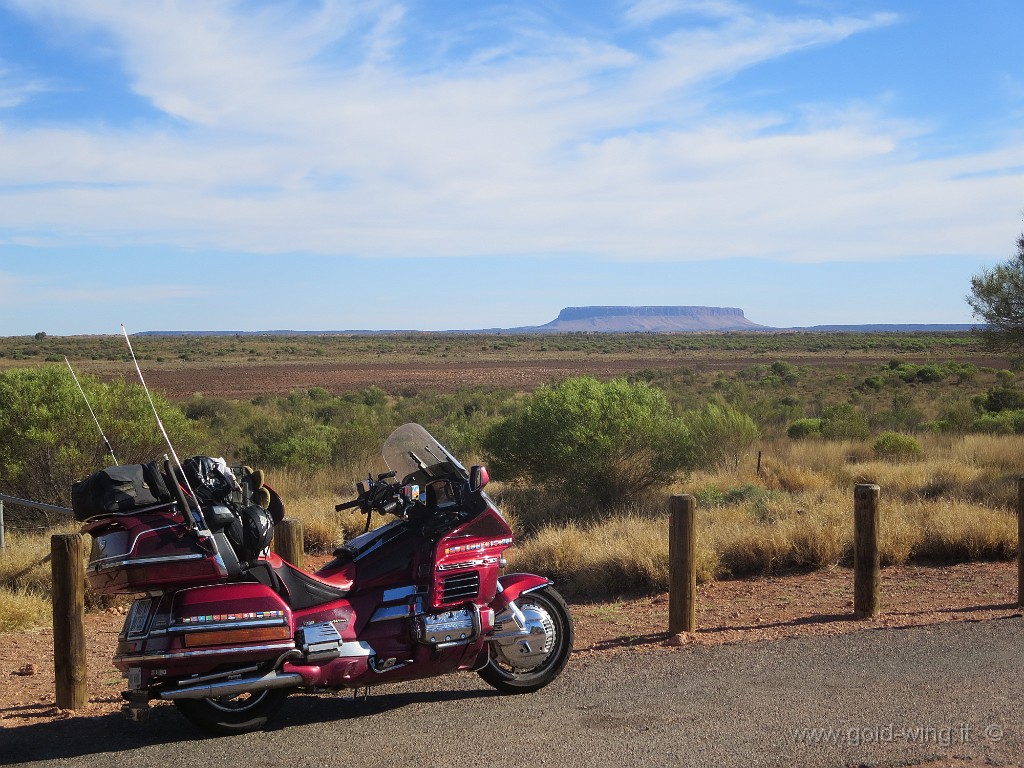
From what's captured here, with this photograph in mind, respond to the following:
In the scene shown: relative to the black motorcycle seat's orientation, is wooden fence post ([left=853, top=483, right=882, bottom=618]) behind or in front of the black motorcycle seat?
in front

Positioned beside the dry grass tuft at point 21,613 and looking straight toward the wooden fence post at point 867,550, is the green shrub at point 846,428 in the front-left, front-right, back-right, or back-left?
front-left

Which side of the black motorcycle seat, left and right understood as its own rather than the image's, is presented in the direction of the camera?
right

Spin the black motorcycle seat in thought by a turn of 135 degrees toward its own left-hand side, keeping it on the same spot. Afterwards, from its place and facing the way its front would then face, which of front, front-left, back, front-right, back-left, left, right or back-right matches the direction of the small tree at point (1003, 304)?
right

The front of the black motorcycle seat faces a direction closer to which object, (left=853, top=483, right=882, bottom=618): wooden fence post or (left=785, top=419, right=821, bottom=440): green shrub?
the wooden fence post

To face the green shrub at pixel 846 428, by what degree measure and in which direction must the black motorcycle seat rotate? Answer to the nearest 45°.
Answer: approximately 45° to its left

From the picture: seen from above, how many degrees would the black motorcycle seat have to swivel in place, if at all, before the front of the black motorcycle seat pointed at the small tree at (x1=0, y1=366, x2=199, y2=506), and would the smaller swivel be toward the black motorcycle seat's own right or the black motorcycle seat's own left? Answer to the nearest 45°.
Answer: approximately 90° to the black motorcycle seat's own left

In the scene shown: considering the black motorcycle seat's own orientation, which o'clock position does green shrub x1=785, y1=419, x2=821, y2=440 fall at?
The green shrub is roughly at 10 o'clock from the black motorcycle seat.

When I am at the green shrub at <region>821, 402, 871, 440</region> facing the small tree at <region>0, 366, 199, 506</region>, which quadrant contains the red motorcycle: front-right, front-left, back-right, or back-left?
front-left

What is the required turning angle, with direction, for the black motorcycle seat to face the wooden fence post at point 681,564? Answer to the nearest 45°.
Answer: approximately 45° to its left

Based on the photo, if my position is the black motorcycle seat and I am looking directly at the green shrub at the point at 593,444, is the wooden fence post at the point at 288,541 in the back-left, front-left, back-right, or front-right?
front-left

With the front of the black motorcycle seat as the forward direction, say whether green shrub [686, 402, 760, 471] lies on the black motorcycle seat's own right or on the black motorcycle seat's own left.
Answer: on the black motorcycle seat's own left

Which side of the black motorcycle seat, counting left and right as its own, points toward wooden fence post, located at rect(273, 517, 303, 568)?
left
